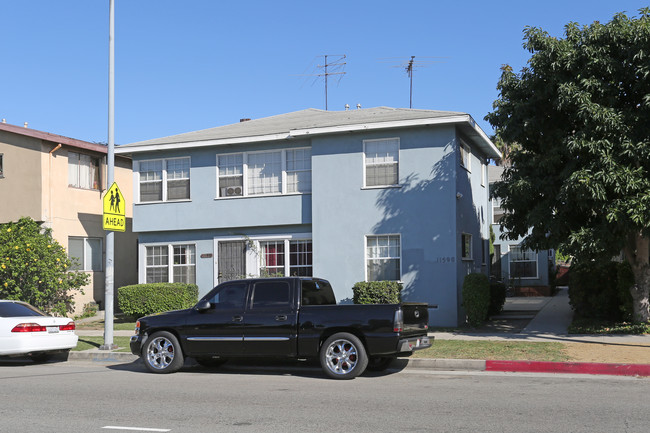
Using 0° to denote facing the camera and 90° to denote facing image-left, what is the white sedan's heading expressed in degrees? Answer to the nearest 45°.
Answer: approximately 135°

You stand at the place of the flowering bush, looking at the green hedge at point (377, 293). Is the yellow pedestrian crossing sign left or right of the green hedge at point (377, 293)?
right

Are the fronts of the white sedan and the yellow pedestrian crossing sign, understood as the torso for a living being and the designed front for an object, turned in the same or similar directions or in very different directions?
very different directions

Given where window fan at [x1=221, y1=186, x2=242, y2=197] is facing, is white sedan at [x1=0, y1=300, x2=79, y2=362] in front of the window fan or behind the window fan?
in front

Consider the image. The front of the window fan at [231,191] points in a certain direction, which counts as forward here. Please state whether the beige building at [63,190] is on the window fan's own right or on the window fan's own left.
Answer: on the window fan's own right

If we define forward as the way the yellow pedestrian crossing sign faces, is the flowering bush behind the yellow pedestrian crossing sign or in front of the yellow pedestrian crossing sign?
behind

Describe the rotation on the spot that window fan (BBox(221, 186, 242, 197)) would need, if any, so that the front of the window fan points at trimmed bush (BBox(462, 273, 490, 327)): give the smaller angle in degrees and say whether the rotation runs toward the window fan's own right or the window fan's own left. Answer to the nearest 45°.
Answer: approximately 45° to the window fan's own left

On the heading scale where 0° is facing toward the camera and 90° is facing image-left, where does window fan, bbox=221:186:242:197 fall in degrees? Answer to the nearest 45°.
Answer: approximately 0°

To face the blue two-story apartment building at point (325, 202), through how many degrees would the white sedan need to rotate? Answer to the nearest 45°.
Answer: approximately 90° to its right

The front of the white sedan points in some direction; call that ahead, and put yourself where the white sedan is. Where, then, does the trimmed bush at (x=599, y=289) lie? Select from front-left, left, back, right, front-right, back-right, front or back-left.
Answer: back-right

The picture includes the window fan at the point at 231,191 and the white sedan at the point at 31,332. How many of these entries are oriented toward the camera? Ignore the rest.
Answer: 1

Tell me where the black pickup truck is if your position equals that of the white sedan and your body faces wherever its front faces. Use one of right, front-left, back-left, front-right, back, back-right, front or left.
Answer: back

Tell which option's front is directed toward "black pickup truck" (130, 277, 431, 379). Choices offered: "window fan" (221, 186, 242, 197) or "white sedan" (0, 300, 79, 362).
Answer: the window fan

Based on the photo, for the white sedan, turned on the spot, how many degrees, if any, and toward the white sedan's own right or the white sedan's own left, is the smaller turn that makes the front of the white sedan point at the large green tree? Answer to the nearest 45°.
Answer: approximately 135° to the white sedan's own right

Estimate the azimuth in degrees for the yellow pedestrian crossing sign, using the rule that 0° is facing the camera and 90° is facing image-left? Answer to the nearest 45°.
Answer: approximately 315°

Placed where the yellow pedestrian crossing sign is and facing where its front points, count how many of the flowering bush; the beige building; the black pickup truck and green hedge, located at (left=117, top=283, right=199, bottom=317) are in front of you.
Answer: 1
